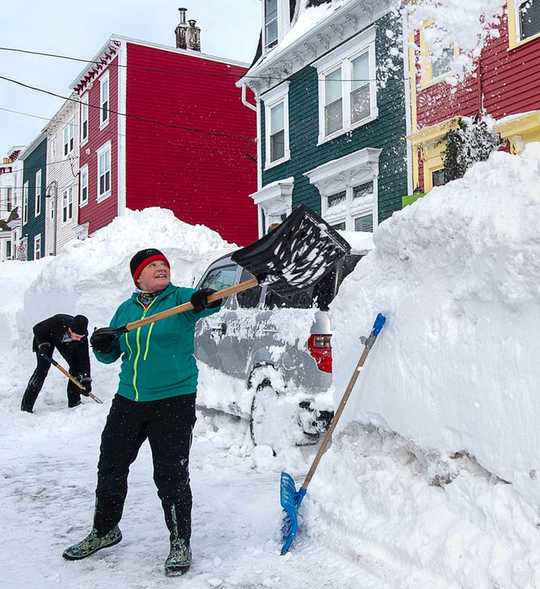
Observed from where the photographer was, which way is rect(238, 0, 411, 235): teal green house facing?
facing the viewer and to the left of the viewer

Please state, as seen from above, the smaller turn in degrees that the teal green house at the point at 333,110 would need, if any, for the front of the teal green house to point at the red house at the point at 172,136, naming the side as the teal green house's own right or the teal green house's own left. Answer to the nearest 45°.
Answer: approximately 90° to the teal green house's own right

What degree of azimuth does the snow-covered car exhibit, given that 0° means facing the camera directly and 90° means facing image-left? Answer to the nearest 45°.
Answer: approximately 135°

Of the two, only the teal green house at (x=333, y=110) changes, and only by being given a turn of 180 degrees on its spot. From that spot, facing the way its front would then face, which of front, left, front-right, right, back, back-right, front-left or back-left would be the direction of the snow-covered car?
back-right

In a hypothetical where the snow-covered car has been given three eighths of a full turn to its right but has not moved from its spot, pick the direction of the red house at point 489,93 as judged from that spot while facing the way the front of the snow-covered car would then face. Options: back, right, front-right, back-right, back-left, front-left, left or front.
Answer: front-left

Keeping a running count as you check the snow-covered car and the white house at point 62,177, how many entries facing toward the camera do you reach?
0

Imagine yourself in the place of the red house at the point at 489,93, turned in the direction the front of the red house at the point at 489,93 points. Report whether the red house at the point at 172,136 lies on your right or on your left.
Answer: on your right

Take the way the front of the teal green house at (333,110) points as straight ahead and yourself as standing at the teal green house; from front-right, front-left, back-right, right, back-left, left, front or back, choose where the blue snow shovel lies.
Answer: front-left

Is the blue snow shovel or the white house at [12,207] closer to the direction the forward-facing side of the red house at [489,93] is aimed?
the blue snow shovel

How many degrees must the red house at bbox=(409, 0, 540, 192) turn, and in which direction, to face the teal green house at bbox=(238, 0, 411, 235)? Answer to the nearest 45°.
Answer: approximately 90° to its right

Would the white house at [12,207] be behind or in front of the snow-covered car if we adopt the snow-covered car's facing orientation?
in front

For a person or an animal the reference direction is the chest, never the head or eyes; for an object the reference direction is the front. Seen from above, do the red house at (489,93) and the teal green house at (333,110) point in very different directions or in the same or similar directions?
same or similar directions
